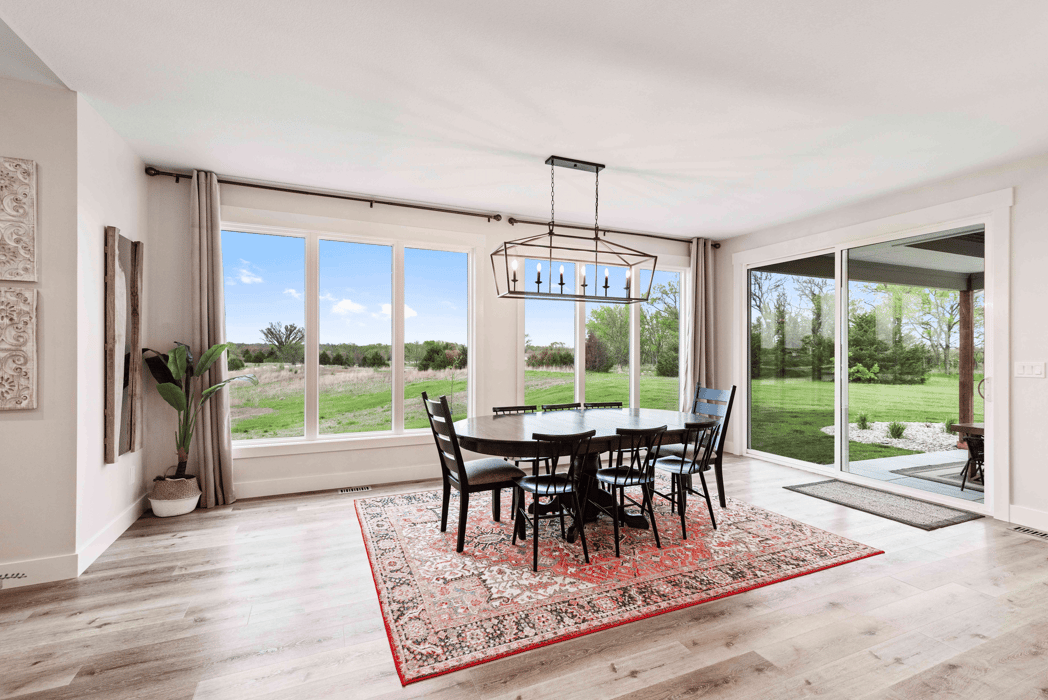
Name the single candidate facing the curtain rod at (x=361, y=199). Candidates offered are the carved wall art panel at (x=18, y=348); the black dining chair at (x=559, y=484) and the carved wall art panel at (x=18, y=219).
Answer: the black dining chair

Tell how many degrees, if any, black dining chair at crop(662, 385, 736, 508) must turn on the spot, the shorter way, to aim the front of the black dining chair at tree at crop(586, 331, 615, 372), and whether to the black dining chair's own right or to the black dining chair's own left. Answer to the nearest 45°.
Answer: approximately 90° to the black dining chair's own right

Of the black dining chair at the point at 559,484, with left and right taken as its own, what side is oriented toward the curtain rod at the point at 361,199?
front

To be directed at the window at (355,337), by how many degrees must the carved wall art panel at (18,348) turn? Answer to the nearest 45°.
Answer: approximately 90° to its left

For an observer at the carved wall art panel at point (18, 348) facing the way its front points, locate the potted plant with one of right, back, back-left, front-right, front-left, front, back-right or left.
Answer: back-left

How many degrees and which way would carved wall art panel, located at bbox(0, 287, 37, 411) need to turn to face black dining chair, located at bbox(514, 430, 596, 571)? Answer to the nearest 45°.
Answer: approximately 45° to its left

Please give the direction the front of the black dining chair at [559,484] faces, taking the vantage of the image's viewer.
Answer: facing away from the viewer and to the left of the viewer

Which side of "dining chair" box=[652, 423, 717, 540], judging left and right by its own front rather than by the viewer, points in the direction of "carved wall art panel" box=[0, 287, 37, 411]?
left

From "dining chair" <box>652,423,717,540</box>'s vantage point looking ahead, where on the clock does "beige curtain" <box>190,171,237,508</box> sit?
The beige curtain is roughly at 10 o'clock from the dining chair.
